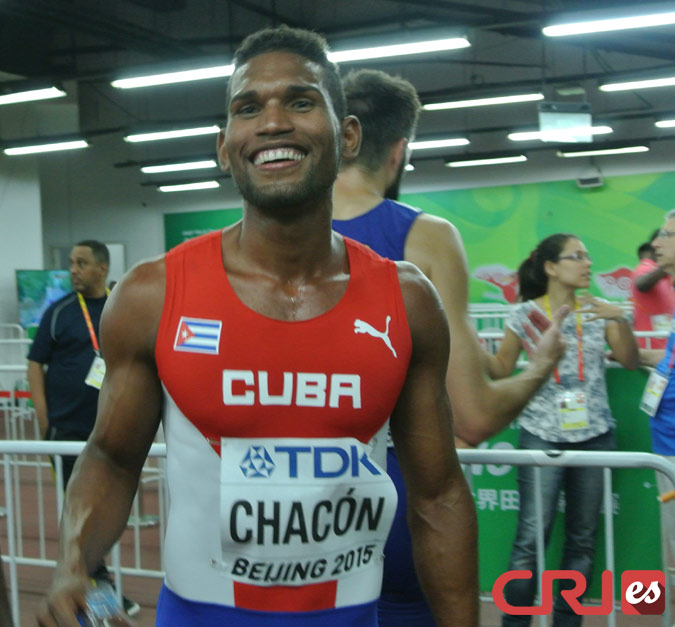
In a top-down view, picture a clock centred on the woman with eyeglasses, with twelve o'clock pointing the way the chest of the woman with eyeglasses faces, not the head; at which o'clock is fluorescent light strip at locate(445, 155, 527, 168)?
The fluorescent light strip is roughly at 6 o'clock from the woman with eyeglasses.

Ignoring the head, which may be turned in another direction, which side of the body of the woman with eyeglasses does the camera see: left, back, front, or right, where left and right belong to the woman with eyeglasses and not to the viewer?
front

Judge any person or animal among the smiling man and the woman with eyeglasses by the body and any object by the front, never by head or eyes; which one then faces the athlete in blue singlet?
the woman with eyeglasses

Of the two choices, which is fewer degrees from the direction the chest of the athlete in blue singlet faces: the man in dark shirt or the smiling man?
the man in dark shirt

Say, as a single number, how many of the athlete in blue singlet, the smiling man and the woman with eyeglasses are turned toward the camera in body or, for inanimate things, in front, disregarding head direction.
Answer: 2

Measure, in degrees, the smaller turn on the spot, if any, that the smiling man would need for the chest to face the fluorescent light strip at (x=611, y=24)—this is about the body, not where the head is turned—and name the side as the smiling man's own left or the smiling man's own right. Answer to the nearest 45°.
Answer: approximately 135° to the smiling man's own left

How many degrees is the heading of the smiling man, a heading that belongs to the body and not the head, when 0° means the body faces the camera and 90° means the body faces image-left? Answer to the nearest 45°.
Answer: approximately 0°

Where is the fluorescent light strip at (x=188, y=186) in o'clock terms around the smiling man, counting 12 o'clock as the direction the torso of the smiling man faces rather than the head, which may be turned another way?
The fluorescent light strip is roughly at 6 o'clock from the smiling man.

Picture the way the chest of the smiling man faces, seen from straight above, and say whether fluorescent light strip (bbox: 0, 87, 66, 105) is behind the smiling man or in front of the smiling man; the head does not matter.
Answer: behind

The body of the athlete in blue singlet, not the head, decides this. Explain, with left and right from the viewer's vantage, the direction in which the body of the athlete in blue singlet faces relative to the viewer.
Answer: facing away from the viewer and to the right of the viewer

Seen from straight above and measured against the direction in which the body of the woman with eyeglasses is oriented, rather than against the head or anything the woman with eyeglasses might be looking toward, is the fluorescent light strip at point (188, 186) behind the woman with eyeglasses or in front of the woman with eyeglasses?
behind

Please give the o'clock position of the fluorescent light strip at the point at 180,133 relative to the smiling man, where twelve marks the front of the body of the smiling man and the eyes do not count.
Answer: The fluorescent light strip is roughly at 6 o'clock from the smiling man.

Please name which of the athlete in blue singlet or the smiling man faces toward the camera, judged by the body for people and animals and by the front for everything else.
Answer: the smiling man

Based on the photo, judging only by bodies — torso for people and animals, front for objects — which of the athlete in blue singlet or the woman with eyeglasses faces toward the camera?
the woman with eyeglasses
